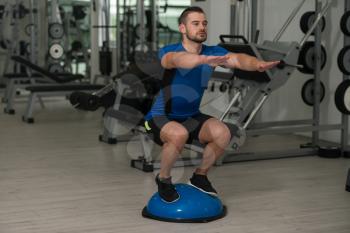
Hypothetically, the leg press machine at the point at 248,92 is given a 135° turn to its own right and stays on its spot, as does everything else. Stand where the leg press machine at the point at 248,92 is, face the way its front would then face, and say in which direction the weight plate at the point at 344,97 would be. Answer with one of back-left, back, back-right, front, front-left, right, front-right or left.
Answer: back-left

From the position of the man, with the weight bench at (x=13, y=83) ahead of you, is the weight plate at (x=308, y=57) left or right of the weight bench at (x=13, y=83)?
right

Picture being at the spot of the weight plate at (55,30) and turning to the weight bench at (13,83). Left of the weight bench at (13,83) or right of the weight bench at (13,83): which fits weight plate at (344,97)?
left

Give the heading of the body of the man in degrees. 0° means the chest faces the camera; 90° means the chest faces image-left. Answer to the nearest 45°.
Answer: approximately 315°

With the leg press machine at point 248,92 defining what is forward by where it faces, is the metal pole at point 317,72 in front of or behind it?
behind

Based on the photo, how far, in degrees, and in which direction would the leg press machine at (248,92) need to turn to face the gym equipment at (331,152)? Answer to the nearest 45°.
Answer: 0° — it already faces it
